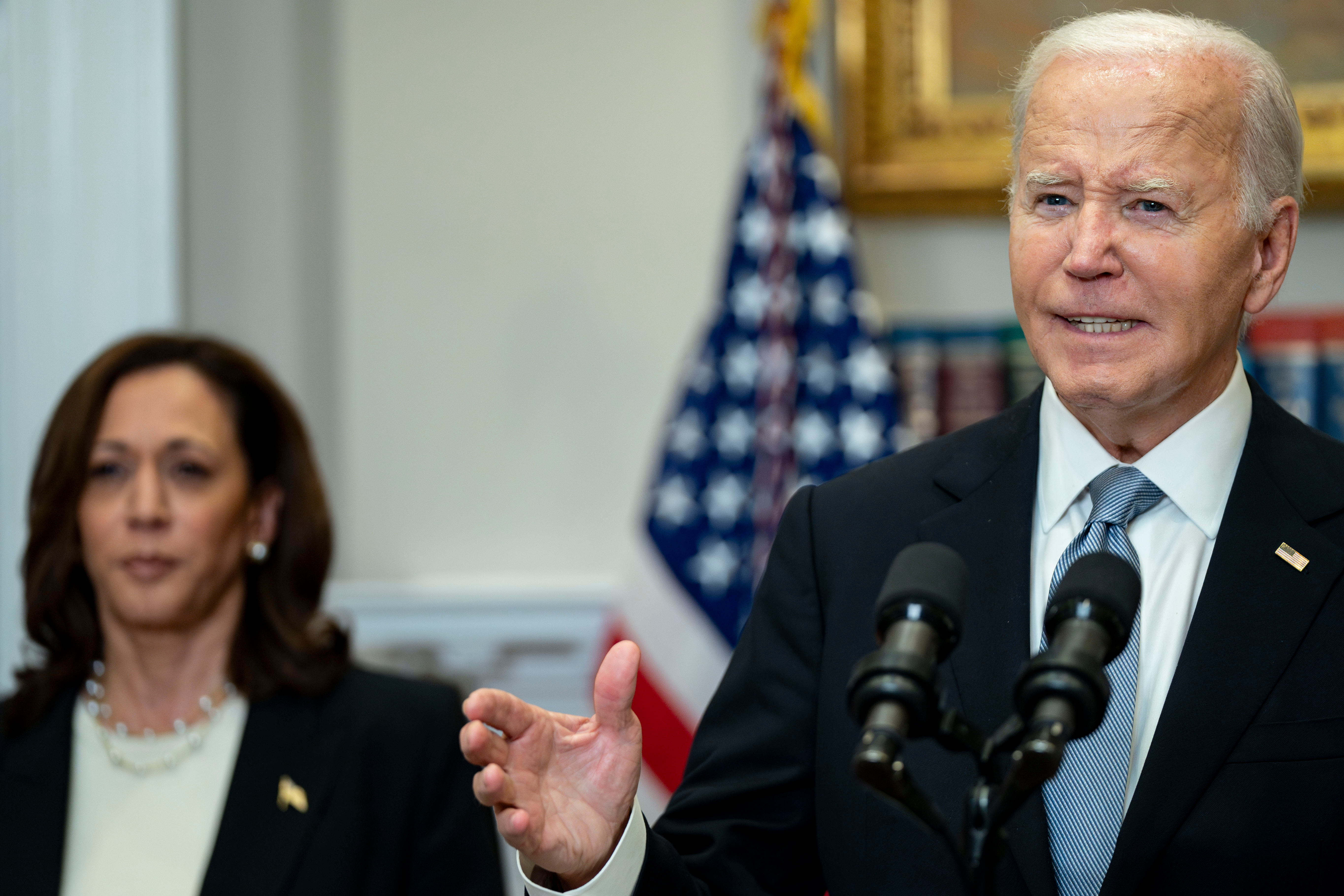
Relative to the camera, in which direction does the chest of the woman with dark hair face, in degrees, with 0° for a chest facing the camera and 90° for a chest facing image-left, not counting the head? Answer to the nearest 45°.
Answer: approximately 45°

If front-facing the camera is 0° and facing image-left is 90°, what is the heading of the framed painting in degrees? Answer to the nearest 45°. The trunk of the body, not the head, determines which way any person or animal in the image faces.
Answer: approximately 0°

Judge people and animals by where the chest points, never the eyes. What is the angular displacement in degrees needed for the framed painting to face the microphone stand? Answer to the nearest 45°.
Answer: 0° — it already faces it

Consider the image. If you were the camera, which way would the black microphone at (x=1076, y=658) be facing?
facing away from the viewer and to the right of the viewer

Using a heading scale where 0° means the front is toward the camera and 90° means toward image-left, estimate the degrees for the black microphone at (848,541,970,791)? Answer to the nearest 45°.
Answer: approximately 225°

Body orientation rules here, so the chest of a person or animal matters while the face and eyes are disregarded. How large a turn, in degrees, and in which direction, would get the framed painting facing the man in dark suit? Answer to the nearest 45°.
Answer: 0° — it already faces them
